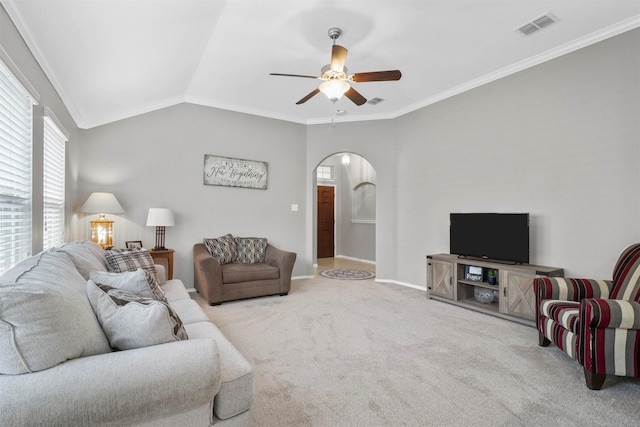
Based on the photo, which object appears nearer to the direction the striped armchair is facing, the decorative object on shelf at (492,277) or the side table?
the side table

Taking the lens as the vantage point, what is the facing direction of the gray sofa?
facing to the right of the viewer

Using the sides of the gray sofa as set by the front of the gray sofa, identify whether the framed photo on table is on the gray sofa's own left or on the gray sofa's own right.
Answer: on the gray sofa's own left

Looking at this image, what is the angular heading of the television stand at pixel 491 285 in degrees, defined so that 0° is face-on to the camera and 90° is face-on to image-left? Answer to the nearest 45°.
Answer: approximately 45°

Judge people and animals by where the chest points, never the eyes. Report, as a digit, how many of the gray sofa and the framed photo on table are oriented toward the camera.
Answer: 1
